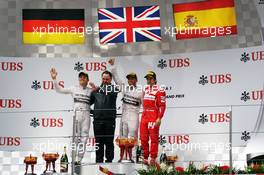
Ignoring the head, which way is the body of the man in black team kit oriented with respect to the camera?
toward the camera
